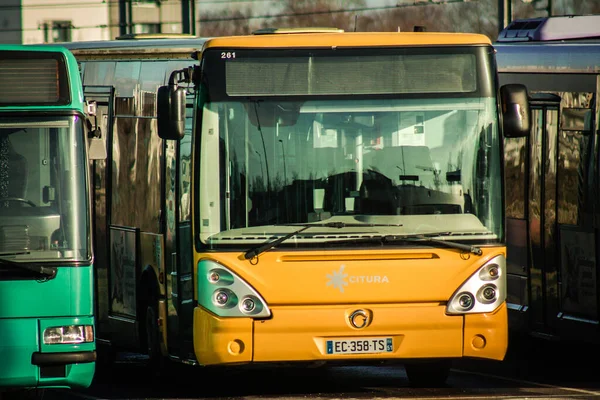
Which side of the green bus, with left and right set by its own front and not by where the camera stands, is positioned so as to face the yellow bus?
left

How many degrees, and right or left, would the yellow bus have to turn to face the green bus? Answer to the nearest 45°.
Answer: approximately 90° to its right

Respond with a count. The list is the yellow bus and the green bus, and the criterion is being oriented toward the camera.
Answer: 2

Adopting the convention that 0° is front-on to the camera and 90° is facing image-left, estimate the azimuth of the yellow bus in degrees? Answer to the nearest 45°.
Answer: approximately 0°
